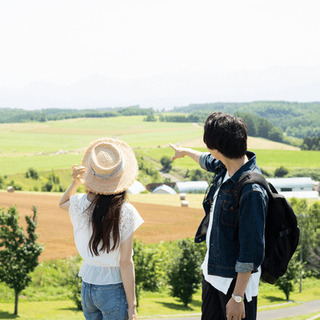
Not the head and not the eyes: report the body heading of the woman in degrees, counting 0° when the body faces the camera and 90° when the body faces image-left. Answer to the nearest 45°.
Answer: approximately 180°

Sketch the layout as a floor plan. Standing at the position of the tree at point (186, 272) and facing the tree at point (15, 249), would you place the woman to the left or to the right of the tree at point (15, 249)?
left

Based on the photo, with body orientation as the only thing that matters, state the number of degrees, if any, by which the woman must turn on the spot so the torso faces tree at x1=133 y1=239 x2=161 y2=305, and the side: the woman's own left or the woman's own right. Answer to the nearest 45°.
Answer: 0° — they already face it

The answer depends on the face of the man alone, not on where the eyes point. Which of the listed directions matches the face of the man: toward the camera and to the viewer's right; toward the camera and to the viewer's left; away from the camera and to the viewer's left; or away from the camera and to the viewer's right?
away from the camera and to the viewer's left

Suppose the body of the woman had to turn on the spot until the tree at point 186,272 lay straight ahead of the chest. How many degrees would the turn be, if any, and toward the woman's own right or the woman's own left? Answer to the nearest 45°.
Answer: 0° — they already face it

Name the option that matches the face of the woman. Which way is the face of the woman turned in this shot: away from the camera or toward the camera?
away from the camera

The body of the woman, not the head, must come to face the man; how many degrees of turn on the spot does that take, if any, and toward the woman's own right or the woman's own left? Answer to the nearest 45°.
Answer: approximately 135° to the woman's own right

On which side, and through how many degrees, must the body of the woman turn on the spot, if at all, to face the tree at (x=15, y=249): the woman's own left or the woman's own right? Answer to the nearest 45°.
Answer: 0° — they already face it
